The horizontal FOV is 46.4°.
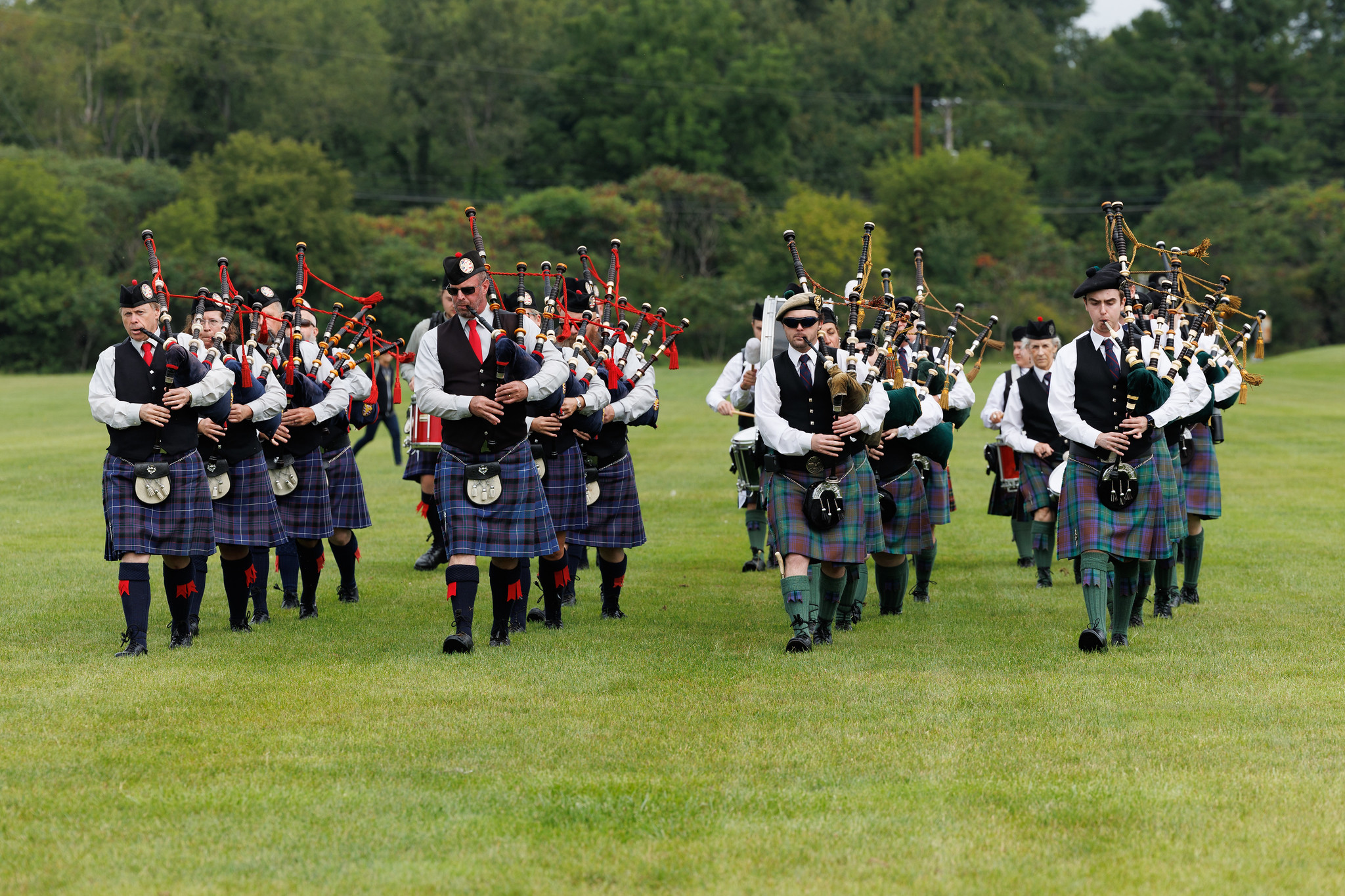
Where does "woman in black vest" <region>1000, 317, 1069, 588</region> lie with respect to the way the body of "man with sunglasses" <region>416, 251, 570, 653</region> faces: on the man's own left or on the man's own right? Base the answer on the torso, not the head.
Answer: on the man's own left

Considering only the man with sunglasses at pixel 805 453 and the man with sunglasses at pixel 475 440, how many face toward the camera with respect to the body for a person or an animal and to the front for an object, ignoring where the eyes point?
2

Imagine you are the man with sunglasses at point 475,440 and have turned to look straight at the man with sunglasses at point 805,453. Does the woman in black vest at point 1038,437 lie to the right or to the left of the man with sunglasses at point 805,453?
left

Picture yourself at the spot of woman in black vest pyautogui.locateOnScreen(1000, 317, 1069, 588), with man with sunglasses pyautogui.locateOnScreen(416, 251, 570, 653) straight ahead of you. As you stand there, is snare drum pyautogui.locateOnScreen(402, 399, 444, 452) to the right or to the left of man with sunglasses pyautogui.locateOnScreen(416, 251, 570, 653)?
right

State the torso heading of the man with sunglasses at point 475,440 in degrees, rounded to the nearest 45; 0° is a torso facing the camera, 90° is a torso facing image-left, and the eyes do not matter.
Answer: approximately 0°

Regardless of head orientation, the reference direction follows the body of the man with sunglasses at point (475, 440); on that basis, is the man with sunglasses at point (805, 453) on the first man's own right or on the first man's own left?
on the first man's own left

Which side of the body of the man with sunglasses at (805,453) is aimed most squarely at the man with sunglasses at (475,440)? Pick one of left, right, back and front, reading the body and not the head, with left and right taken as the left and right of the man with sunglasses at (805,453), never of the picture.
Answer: right

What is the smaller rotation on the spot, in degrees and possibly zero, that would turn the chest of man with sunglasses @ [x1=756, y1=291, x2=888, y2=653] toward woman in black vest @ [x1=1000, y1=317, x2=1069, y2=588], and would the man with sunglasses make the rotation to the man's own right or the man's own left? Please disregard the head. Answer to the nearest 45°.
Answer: approximately 135° to the man's own left

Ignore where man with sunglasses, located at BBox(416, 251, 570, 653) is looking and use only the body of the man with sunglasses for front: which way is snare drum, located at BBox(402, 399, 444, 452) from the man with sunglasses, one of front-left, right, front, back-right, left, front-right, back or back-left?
back

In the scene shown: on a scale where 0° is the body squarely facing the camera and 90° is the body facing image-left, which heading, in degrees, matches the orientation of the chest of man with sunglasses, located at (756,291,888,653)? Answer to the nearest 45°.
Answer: approximately 0°
